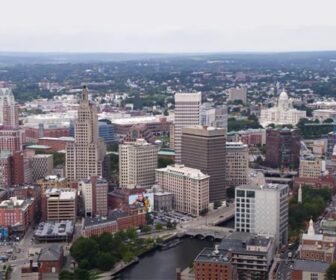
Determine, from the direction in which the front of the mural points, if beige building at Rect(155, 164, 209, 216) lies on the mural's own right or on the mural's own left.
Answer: on the mural's own left

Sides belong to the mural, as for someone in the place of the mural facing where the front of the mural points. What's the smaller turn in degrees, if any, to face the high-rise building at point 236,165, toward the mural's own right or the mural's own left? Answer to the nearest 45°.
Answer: approximately 135° to the mural's own left

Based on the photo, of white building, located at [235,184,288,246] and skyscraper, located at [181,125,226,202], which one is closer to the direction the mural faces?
the white building

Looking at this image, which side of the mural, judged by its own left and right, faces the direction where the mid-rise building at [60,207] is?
right

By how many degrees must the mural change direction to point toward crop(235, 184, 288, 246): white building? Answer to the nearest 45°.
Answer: approximately 45° to its left

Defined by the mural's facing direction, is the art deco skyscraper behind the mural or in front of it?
behind

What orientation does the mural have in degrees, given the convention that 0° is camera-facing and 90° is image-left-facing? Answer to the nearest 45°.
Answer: approximately 0°

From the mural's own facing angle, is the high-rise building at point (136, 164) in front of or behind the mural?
behind

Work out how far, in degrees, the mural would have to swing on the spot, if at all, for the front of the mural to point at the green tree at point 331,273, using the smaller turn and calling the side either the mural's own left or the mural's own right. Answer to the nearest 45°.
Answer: approximately 45° to the mural's own left

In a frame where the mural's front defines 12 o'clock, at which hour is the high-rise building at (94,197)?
The high-rise building is roughly at 3 o'clock from the mural.

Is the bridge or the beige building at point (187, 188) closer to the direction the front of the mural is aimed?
the bridge

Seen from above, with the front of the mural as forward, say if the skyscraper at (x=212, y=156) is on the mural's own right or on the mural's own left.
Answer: on the mural's own left
